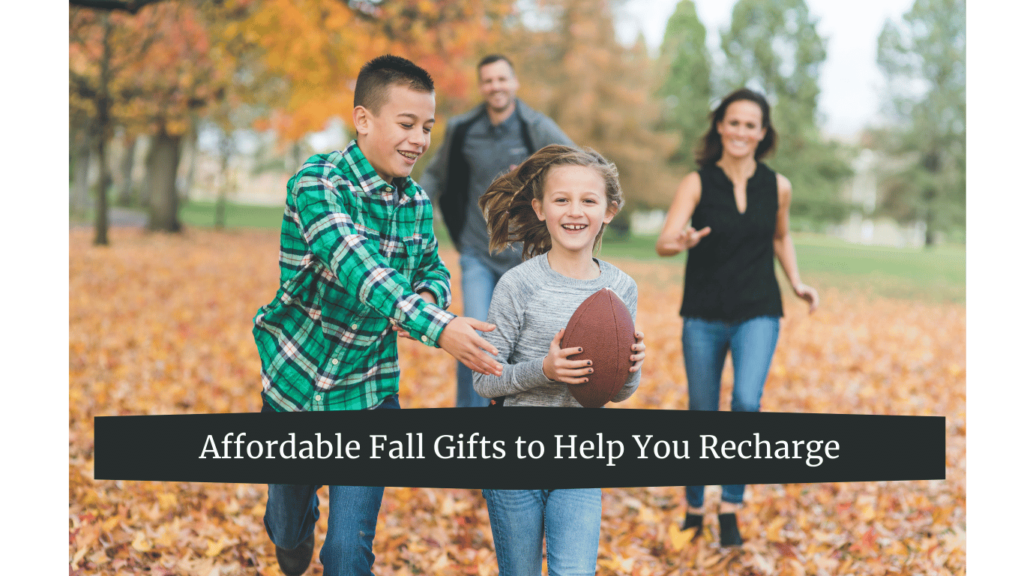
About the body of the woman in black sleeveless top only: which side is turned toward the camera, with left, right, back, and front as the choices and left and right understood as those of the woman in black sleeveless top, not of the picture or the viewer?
front

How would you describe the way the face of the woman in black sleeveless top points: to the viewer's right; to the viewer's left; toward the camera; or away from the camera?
toward the camera

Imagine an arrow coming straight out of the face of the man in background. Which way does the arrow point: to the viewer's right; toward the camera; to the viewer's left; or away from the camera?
toward the camera

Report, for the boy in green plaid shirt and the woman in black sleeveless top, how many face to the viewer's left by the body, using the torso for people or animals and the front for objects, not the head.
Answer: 0

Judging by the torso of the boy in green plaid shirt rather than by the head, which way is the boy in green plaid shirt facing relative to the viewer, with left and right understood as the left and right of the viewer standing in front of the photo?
facing the viewer and to the right of the viewer

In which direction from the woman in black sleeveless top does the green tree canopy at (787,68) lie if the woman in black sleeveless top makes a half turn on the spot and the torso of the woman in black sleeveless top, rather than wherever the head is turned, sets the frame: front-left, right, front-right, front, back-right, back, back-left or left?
front

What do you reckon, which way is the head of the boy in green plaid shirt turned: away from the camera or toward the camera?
toward the camera
